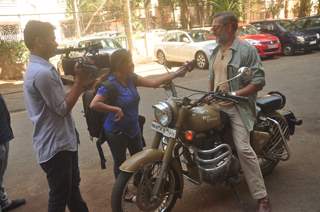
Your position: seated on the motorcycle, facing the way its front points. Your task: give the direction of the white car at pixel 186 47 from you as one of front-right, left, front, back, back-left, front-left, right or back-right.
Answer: back-right

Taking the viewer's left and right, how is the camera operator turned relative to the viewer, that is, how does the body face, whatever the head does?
facing to the right of the viewer

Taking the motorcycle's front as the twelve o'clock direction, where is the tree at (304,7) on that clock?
The tree is roughly at 5 o'clock from the motorcycle.

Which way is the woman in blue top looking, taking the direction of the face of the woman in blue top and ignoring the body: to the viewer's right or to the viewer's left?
to the viewer's right

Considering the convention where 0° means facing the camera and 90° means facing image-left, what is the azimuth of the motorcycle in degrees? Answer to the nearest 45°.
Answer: approximately 45°

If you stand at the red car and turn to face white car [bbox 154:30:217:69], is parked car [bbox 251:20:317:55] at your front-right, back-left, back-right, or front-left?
back-right

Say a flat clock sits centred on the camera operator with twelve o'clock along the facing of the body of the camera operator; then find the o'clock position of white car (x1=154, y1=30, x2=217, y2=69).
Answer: The white car is roughly at 10 o'clock from the camera operator.

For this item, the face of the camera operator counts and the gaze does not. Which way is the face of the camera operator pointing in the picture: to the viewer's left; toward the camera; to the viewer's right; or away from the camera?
to the viewer's right
